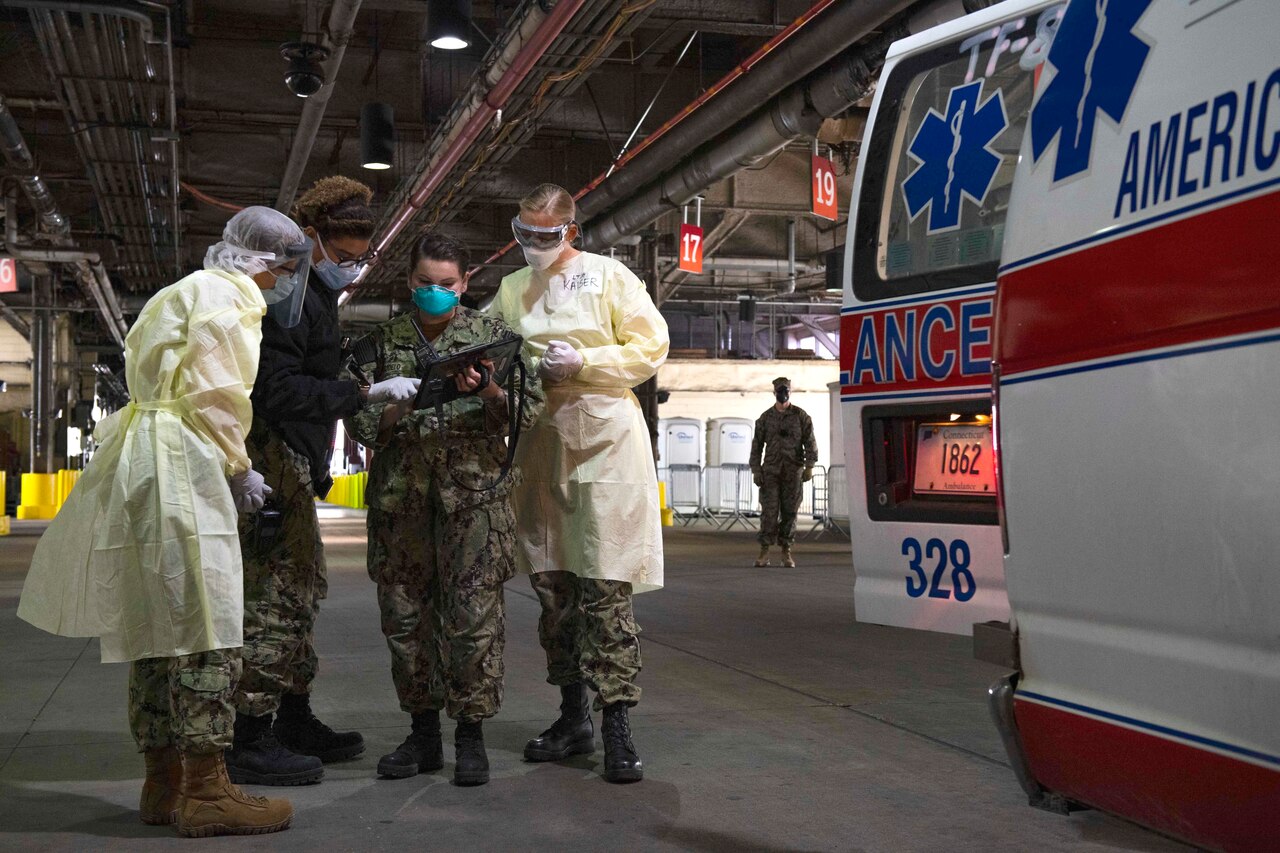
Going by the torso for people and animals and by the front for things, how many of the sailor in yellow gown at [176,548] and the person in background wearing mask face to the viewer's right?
1

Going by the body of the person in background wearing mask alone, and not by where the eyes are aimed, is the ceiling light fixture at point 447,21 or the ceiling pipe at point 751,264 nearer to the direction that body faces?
the ceiling light fixture

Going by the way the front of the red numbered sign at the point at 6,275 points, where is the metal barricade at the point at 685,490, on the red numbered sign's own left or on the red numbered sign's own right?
on the red numbered sign's own left

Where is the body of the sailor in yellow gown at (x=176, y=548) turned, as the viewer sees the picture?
to the viewer's right

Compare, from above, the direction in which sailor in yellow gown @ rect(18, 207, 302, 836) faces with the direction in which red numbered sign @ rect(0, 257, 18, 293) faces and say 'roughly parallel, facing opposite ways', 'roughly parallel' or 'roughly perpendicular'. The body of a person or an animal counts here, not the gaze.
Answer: roughly perpendicular

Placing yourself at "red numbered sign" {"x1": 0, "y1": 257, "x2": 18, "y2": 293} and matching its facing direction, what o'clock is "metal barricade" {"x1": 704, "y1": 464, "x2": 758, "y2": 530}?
The metal barricade is roughly at 9 o'clock from the red numbered sign.

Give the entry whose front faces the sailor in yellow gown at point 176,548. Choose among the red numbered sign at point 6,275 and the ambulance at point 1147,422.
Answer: the red numbered sign

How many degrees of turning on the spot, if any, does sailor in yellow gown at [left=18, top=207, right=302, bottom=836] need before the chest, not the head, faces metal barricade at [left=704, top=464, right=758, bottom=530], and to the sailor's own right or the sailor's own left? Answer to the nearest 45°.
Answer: approximately 45° to the sailor's own left

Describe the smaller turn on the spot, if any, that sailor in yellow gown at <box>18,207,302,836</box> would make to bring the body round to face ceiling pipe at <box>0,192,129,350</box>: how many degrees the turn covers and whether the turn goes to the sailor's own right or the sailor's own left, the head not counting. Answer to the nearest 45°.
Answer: approximately 90° to the sailor's own left

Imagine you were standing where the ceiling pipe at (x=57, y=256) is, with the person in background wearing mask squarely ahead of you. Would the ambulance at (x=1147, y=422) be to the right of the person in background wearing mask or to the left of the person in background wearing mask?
right

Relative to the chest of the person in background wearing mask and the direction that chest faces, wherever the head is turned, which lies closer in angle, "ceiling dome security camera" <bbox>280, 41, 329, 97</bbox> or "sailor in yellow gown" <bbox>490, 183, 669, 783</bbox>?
the sailor in yellow gown
